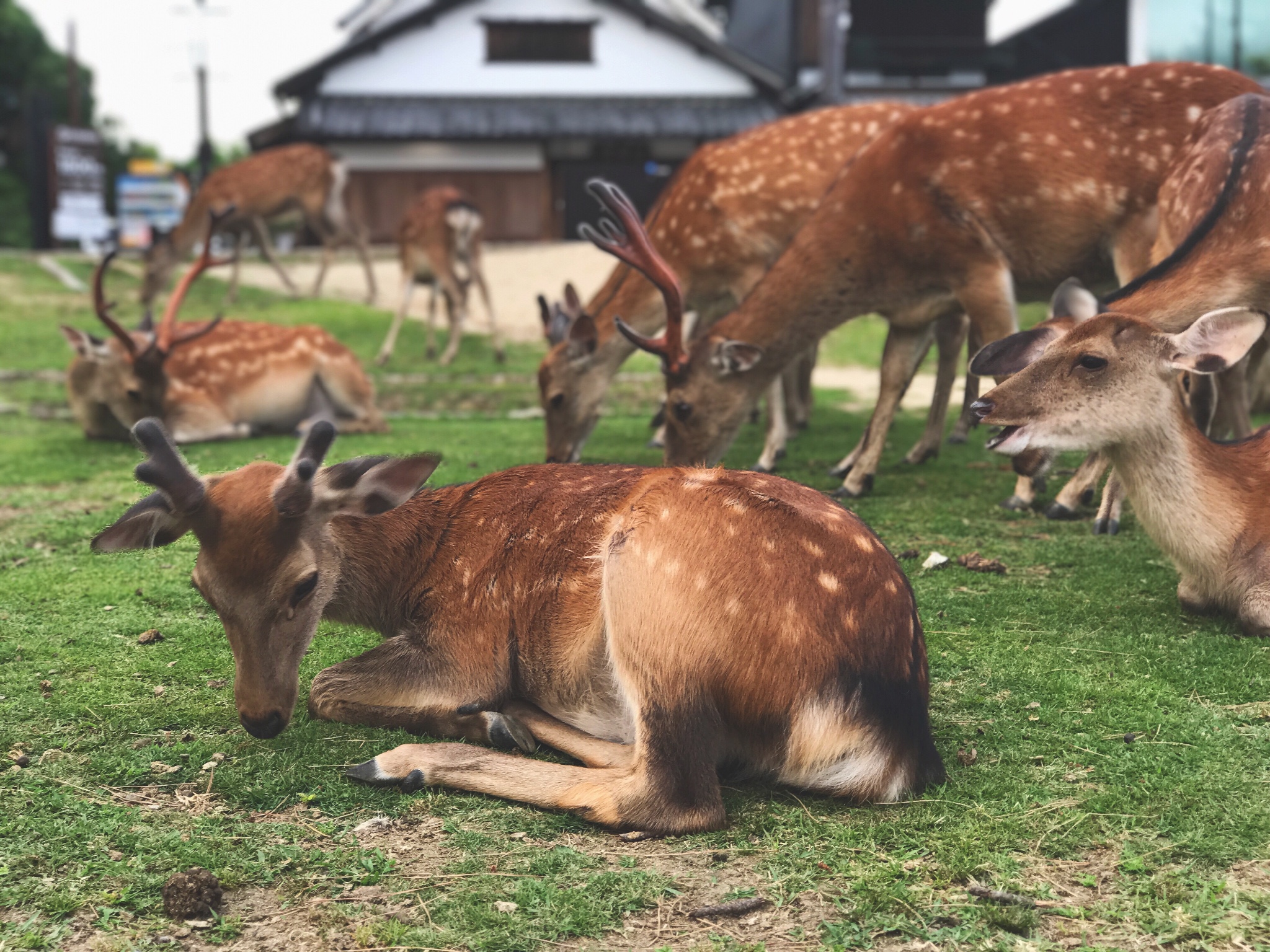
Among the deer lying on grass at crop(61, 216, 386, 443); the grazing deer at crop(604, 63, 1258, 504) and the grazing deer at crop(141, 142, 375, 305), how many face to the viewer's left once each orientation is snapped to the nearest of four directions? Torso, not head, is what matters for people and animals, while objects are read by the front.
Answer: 3

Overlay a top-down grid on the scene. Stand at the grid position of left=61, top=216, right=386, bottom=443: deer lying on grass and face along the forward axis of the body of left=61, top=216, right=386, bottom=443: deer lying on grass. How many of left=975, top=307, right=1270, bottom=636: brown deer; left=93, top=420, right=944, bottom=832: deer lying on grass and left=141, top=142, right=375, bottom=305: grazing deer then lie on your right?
1

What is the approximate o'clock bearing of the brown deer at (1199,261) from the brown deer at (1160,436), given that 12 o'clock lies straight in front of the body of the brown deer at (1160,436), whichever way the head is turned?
the brown deer at (1199,261) is roughly at 3 o'clock from the brown deer at (1160,436).

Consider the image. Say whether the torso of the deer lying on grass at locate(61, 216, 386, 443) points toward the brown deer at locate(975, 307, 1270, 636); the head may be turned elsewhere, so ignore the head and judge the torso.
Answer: no

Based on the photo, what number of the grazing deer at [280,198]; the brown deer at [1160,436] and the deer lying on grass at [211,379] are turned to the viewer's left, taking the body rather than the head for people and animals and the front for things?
3

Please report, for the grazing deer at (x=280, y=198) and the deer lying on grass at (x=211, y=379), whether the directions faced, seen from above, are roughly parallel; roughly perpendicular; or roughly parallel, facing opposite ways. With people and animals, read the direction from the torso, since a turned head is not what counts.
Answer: roughly parallel

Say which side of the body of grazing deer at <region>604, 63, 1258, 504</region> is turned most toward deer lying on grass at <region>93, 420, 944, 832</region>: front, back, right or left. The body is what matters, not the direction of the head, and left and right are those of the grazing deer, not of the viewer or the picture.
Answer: left

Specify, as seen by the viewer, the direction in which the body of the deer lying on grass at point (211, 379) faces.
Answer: to the viewer's left

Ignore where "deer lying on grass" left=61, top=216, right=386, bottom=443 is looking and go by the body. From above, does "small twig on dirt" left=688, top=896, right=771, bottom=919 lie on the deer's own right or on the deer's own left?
on the deer's own left

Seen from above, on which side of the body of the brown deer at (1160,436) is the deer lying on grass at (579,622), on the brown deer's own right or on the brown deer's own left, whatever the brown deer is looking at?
on the brown deer's own left

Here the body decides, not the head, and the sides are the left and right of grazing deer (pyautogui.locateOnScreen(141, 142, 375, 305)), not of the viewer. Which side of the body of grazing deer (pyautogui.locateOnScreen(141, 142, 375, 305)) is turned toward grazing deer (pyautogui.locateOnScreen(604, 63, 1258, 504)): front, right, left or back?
left

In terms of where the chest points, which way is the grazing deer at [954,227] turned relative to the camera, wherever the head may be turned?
to the viewer's left

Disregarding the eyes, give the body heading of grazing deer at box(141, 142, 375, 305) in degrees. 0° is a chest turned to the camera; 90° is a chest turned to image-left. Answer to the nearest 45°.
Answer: approximately 90°

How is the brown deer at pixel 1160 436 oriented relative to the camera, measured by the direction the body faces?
to the viewer's left

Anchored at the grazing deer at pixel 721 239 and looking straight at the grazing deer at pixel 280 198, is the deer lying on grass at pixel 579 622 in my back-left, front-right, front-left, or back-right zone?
back-left
